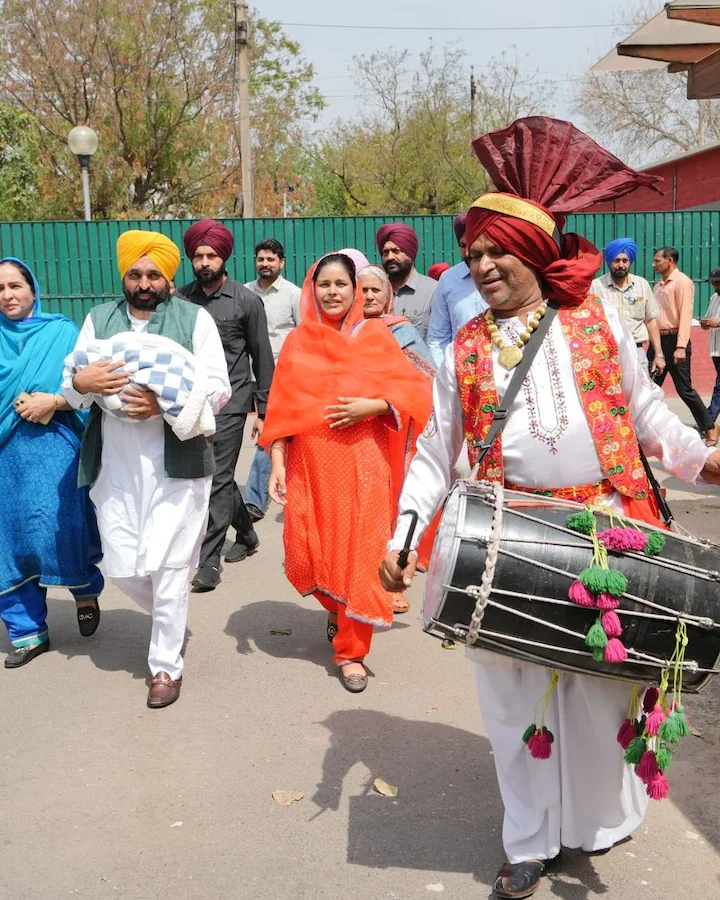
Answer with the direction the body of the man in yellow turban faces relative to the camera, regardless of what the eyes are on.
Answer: toward the camera

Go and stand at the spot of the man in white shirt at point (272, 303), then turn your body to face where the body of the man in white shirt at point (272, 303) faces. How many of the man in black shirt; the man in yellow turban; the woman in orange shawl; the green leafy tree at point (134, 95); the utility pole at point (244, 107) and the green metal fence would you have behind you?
3

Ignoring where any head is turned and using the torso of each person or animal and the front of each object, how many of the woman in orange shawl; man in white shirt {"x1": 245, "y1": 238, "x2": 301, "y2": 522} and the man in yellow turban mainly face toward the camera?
3

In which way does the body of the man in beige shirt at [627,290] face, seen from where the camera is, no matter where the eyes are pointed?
toward the camera

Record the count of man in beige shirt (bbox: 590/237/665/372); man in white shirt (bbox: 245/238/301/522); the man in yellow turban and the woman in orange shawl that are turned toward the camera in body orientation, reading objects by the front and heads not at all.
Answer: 4

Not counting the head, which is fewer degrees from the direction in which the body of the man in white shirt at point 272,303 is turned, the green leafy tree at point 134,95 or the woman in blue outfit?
the woman in blue outfit

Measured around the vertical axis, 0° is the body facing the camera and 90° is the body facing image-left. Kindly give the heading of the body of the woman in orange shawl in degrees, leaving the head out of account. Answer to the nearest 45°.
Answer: approximately 0°

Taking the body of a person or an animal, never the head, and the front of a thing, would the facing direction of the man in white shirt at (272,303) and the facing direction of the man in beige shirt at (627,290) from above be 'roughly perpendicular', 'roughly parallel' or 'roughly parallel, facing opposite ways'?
roughly parallel

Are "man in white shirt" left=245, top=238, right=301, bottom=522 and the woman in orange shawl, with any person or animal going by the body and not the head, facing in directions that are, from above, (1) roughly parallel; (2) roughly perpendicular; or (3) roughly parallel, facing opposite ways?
roughly parallel

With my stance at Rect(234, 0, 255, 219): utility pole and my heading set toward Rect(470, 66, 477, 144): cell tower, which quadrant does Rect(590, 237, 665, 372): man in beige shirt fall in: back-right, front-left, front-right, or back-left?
back-right

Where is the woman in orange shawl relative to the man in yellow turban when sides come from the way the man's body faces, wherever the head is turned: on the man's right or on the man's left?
on the man's left

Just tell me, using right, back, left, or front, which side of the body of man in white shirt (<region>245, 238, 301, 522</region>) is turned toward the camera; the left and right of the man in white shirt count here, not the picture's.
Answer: front

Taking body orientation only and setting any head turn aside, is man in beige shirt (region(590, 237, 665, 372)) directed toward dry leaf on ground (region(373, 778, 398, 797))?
yes

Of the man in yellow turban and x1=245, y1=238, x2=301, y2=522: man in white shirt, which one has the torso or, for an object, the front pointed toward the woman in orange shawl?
the man in white shirt
